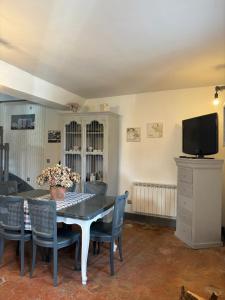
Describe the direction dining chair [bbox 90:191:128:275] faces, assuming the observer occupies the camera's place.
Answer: facing away from the viewer and to the left of the viewer

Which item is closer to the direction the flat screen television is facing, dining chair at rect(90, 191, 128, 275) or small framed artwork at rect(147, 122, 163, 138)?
the dining chair

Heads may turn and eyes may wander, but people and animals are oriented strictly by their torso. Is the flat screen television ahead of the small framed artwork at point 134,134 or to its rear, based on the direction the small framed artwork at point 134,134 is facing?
ahead

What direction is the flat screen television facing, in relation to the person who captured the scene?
facing the viewer and to the left of the viewer

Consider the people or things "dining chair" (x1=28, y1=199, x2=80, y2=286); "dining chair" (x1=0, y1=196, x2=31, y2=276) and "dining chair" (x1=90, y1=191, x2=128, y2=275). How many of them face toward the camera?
0

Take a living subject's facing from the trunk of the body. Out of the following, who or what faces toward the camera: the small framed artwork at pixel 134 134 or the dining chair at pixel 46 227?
the small framed artwork

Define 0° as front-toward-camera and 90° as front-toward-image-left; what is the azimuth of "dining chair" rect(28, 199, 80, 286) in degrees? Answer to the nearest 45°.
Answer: approximately 225°

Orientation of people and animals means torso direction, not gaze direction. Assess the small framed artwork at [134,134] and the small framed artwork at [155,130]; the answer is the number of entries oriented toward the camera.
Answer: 2

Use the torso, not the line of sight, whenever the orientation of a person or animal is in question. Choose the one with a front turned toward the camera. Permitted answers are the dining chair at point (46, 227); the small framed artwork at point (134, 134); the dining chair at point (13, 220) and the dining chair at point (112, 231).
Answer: the small framed artwork

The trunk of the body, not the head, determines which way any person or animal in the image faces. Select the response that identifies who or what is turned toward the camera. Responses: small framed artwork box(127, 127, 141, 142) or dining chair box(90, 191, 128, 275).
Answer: the small framed artwork

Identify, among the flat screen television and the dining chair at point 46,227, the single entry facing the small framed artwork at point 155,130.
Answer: the dining chair

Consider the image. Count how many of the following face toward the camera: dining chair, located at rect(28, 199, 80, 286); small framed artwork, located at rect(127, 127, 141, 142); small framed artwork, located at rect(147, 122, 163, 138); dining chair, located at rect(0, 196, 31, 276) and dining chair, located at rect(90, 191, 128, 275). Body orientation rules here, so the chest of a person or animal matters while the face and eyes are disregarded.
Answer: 2

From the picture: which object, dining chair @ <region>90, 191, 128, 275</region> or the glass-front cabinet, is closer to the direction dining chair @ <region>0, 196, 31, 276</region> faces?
the glass-front cabinet

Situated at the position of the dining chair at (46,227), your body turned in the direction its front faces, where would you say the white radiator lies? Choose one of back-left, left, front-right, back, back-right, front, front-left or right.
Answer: front

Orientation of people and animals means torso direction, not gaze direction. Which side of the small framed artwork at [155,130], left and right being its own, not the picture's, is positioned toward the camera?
front

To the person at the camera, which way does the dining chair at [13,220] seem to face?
facing away from the viewer and to the right of the viewer

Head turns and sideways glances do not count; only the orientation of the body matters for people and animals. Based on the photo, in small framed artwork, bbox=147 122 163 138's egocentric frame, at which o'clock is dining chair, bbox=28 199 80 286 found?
The dining chair is roughly at 1 o'clock from the small framed artwork.

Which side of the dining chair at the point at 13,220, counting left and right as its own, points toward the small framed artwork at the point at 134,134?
front

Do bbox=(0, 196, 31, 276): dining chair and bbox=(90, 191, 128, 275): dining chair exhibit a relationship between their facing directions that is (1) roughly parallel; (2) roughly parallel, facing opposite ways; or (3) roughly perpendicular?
roughly perpendicular

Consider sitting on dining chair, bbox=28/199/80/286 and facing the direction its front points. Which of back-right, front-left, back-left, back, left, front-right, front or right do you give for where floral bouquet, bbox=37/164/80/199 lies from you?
front-left

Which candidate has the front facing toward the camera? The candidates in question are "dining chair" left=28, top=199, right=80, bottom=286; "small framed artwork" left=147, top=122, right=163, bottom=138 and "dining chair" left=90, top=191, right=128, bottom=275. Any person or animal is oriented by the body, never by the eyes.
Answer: the small framed artwork

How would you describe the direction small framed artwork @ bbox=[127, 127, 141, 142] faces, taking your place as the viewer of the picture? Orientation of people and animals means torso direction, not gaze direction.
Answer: facing the viewer
